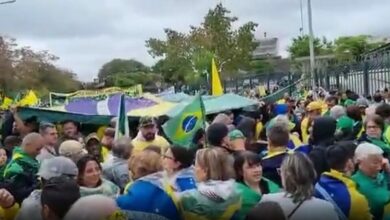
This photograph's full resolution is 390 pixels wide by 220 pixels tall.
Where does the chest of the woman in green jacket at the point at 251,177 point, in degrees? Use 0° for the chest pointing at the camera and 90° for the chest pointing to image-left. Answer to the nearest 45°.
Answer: approximately 315°

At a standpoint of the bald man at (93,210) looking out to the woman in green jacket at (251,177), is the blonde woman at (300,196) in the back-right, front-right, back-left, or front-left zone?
front-right

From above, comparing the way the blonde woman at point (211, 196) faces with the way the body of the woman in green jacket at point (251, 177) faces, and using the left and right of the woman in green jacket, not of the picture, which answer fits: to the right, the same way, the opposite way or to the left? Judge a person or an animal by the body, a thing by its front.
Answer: the opposite way

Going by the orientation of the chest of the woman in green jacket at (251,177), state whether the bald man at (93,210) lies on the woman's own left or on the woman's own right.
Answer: on the woman's own right

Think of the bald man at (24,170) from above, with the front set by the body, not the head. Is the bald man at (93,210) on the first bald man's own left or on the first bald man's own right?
on the first bald man's own right

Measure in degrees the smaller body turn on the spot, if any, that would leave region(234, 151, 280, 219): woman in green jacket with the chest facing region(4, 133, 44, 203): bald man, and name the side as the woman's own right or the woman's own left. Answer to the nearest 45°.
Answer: approximately 135° to the woman's own right

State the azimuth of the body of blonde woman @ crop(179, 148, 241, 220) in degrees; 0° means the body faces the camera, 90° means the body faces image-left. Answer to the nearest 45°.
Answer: approximately 135°

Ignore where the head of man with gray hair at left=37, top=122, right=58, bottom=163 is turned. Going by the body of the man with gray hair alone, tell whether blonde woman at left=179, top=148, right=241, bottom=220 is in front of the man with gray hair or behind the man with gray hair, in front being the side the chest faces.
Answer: in front

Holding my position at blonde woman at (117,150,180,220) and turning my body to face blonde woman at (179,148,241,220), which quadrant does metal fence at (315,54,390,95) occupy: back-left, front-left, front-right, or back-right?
front-left
